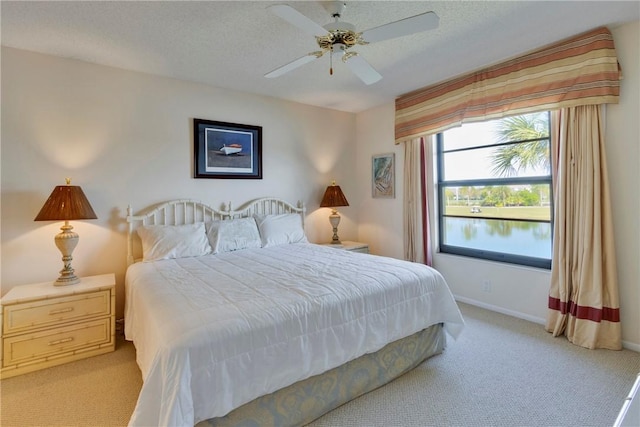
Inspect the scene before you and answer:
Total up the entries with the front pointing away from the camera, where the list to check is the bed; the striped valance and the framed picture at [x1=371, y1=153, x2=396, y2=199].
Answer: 0

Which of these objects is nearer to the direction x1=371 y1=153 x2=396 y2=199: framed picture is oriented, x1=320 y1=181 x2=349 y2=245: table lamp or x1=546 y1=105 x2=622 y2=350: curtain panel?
the table lamp

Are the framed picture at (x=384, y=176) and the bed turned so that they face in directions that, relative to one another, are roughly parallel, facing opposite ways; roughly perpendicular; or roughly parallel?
roughly perpendicular

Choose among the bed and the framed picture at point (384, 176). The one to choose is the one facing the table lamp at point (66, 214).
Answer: the framed picture

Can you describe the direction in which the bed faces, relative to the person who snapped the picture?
facing the viewer and to the right of the viewer

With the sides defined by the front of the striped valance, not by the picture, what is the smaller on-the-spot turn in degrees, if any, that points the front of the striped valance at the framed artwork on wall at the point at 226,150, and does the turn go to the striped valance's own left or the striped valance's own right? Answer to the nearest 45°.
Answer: approximately 45° to the striped valance's own right

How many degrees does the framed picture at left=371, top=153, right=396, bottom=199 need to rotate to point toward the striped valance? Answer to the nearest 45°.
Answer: approximately 90° to its left

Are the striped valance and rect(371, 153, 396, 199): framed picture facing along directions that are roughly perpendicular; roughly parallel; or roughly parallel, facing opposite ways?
roughly parallel

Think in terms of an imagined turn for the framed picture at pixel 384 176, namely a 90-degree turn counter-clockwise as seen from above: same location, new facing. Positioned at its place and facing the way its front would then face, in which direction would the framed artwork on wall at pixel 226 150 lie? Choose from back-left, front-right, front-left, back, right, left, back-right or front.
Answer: right

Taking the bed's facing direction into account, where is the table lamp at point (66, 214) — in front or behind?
behind

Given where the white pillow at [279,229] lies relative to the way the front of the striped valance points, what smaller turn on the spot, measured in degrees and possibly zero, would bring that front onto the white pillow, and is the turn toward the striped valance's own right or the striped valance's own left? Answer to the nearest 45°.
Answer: approximately 45° to the striped valance's own right

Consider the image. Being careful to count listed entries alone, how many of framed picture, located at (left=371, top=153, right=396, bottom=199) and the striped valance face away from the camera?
0

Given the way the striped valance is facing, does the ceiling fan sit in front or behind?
in front

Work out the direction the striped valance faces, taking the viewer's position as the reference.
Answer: facing the viewer and to the left of the viewer

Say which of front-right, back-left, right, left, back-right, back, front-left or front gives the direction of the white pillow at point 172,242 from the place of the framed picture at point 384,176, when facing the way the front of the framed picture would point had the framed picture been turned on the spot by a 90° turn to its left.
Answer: right
